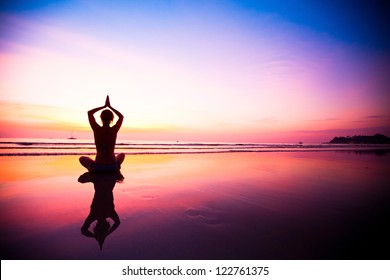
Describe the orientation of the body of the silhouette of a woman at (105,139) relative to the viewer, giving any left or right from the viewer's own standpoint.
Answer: facing away from the viewer
